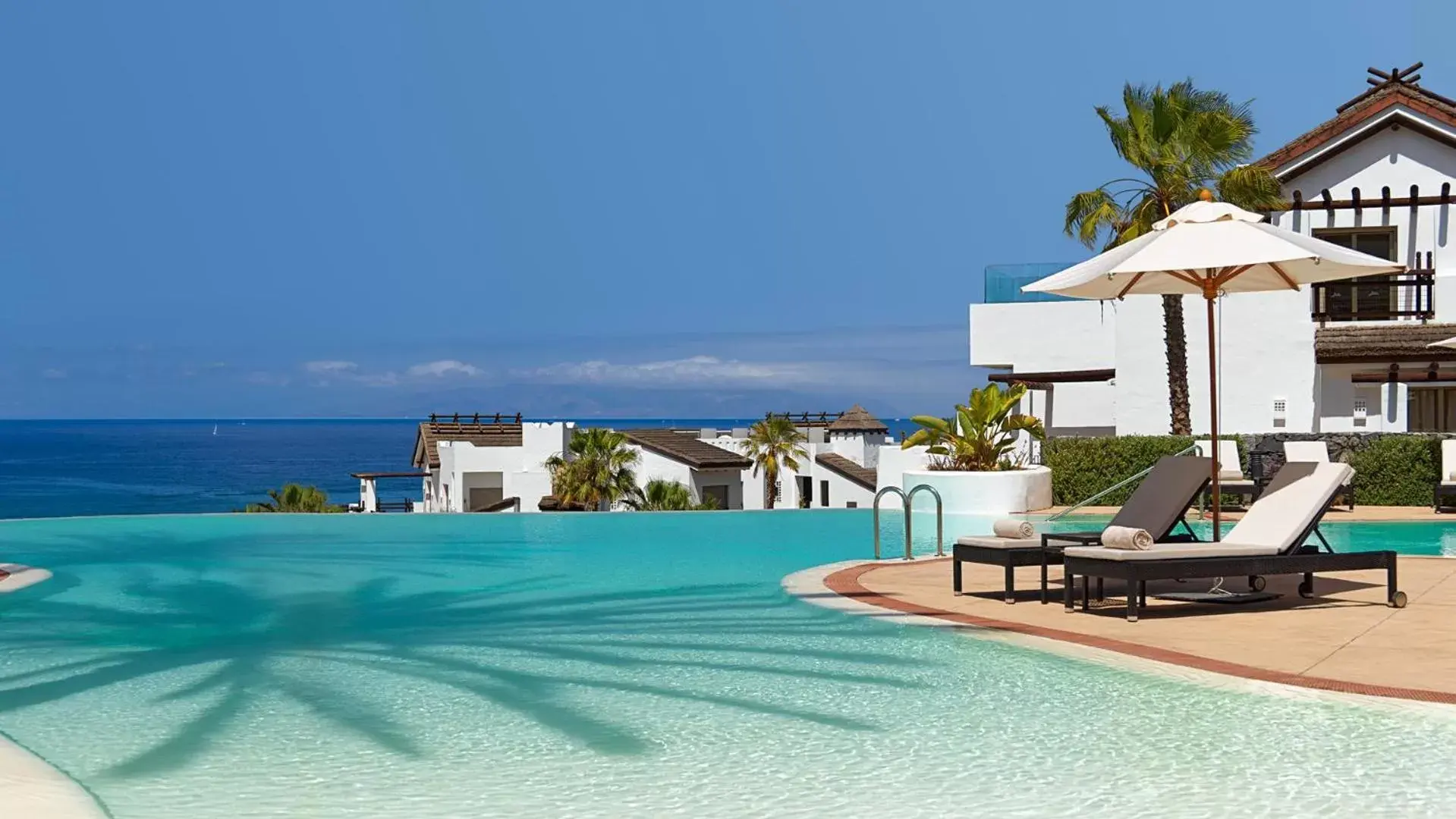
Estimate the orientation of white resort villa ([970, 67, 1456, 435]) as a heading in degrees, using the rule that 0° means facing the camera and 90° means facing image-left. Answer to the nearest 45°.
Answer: approximately 0°

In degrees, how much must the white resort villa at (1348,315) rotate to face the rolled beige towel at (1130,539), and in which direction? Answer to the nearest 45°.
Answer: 0° — it already faces it

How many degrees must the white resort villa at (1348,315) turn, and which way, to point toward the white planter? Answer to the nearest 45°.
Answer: approximately 45° to its right

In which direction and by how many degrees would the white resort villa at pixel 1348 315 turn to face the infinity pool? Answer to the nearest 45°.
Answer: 0° — it already faces it

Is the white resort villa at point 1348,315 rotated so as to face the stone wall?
yes
